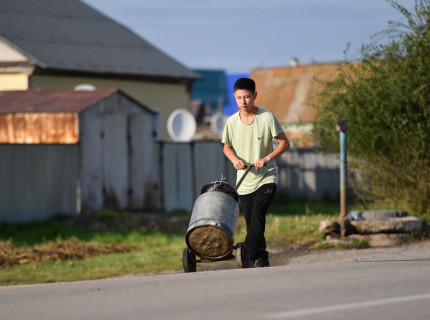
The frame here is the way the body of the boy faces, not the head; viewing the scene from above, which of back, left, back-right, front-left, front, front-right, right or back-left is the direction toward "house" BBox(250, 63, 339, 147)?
back-right

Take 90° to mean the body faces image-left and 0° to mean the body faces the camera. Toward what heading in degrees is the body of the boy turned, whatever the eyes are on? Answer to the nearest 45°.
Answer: approximately 45°

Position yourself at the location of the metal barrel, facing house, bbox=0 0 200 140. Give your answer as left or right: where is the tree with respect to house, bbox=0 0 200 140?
right

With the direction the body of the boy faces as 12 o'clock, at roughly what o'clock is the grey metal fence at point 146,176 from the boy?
The grey metal fence is roughly at 4 o'clock from the boy.

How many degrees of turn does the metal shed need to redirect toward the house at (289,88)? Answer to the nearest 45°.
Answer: approximately 90° to its left

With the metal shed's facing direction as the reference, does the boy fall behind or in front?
in front

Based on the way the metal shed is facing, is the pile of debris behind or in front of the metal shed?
in front

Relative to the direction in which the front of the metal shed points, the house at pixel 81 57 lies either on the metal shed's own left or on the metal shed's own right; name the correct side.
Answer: on the metal shed's own left

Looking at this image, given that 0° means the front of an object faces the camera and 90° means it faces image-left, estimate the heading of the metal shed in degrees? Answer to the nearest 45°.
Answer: approximately 315°
